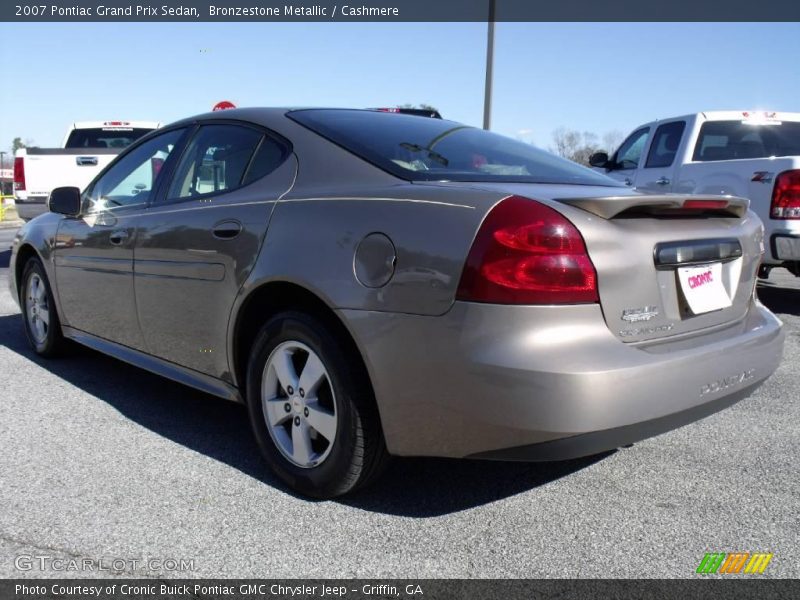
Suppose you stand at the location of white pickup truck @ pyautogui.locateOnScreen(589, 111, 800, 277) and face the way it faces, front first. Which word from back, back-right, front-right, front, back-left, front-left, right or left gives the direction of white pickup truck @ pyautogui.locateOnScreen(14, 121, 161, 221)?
front-left

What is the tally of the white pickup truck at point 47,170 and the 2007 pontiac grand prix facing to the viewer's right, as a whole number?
0

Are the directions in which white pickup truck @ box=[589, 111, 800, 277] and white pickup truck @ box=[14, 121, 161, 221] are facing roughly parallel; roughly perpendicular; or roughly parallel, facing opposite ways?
roughly parallel

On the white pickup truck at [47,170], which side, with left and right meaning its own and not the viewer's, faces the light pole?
right

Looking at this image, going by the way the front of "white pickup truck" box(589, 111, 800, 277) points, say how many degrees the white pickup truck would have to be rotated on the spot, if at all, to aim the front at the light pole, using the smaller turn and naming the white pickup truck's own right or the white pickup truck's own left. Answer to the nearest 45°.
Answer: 0° — it already faces it

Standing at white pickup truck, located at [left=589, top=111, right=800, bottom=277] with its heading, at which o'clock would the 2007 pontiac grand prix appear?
The 2007 pontiac grand prix is roughly at 8 o'clock from the white pickup truck.

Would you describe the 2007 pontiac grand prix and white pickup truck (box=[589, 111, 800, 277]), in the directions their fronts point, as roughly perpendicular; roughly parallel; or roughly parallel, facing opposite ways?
roughly parallel

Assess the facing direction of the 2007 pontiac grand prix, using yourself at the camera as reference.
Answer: facing away from the viewer and to the left of the viewer

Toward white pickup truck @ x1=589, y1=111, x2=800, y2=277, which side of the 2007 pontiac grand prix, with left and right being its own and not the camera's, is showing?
right

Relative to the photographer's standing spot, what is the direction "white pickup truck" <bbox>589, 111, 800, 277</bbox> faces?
facing away from the viewer and to the left of the viewer

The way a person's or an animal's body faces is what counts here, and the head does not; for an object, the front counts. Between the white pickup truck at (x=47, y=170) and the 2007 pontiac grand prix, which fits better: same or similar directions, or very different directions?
same or similar directions

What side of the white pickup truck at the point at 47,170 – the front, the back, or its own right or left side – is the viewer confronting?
back

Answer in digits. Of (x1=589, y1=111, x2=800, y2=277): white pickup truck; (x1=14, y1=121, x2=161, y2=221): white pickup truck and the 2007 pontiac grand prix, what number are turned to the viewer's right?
0

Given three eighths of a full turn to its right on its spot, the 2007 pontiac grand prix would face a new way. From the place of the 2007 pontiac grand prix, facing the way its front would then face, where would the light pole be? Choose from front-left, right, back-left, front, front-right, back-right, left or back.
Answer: left

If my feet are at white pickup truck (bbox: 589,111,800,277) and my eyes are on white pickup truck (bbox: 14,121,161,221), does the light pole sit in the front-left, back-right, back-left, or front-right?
front-right

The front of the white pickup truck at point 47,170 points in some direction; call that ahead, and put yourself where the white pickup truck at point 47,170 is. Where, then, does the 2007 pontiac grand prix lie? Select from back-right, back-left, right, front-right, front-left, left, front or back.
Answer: back
